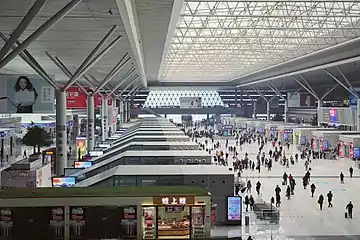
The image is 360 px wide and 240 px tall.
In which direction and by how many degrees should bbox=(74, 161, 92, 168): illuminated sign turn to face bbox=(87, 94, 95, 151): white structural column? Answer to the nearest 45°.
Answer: approximately 180°

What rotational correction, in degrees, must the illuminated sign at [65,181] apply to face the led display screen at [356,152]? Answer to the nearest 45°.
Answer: approximately 135° to its left

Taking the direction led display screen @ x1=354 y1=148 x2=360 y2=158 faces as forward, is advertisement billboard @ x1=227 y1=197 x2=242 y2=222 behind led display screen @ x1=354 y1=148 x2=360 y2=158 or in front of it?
in front

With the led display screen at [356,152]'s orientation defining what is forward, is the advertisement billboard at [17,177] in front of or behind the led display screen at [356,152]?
in front

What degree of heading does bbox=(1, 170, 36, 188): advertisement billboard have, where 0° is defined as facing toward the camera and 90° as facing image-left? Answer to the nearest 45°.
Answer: approximately 0°

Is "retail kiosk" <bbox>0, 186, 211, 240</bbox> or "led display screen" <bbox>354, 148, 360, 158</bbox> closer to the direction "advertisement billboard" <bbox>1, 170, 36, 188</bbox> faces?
the retail kiosk

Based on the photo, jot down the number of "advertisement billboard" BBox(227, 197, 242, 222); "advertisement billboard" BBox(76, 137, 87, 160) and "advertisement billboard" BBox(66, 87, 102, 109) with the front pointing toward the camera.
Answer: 3

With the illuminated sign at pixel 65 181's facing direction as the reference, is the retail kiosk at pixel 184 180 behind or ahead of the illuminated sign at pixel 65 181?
ahead

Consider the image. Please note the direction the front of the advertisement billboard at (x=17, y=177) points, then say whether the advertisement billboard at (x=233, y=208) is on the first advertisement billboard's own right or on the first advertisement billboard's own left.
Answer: on the first advertisement billboard's own left
